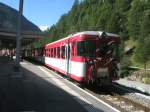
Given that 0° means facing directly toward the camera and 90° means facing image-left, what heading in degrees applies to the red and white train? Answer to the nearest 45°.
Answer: approximately 315°
